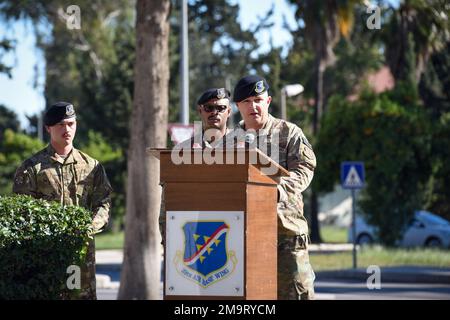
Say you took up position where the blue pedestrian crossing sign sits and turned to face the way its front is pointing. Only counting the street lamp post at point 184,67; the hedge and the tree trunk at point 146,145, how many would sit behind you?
0

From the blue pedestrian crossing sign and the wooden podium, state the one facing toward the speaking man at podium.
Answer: the blue pedestrian crossing sign

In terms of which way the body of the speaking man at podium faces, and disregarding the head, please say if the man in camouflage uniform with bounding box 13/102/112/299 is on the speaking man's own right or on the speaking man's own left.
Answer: on the speaking man's own right

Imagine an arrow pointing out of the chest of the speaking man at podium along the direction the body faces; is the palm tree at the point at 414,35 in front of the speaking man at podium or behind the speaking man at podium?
behind

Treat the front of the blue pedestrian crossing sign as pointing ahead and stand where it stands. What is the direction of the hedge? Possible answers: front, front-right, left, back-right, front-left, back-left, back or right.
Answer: front

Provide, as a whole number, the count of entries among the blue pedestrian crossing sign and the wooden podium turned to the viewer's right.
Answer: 0

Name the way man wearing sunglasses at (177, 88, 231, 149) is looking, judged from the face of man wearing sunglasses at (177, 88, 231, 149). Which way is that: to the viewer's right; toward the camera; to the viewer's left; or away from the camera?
toward the camera

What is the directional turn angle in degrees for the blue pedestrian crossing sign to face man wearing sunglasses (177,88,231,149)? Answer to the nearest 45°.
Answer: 0° — it already faces them

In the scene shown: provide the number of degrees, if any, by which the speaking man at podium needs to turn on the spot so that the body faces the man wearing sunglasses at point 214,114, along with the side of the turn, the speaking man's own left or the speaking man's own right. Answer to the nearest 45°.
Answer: approximately 90° to the speaking man's own right

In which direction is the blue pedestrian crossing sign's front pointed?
toward the camera

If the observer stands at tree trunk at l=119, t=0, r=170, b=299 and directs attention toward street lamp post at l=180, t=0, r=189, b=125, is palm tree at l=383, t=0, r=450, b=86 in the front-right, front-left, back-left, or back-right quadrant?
front-right

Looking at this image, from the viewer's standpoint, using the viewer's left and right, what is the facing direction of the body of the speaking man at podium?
facing the viewer and to the left of the viewer

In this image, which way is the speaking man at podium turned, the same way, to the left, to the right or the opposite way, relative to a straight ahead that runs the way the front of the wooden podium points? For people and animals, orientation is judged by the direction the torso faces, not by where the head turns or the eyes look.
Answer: the same way

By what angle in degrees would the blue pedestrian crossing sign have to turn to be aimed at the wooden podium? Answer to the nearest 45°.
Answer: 0° — it already faces it

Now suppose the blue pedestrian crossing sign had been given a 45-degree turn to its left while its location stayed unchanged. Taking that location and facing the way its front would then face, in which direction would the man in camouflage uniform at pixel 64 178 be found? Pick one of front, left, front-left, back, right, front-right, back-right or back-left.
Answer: front-right
